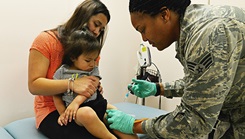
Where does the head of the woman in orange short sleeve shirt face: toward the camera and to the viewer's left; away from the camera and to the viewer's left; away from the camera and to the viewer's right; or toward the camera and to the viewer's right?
toward the camera and to the viewer's right

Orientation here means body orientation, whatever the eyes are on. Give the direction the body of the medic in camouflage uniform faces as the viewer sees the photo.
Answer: to the viewer's left

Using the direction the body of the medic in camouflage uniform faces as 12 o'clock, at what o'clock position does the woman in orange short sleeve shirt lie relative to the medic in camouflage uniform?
The woman in orange short sleeve shirt is roughly at 1 o'clock from the medic in camouflage uniform.
